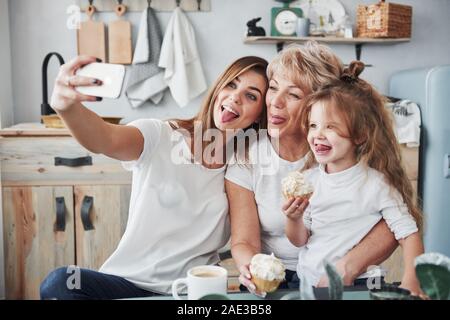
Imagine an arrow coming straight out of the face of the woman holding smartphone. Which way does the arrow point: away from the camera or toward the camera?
toward the camera

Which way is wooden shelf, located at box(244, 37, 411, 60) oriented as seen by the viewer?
toward the camera

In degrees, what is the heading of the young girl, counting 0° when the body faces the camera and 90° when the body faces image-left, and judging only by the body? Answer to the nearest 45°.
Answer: approximately 45°

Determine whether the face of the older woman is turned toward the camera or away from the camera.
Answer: toward the camera

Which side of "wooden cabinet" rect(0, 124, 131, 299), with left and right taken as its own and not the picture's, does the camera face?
front

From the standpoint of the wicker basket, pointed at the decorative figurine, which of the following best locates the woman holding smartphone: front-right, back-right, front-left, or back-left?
front-left

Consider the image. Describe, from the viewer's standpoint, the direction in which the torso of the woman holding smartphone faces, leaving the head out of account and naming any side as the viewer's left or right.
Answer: facing the viewer

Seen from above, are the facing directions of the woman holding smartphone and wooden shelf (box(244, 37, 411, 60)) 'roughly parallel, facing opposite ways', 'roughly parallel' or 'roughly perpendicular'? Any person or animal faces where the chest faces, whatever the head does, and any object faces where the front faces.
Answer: roughly parallel
